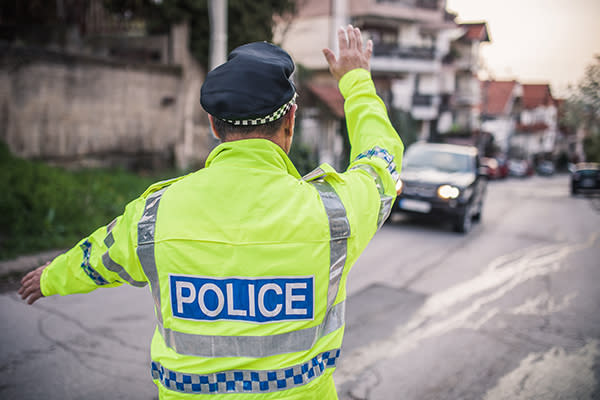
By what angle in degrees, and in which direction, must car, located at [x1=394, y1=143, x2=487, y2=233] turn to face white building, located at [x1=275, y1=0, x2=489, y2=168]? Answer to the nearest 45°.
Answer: approximately 135° to its right

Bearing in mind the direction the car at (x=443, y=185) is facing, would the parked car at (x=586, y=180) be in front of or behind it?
behind

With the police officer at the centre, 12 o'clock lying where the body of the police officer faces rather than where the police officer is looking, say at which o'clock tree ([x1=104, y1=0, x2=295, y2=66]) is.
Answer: The tree is roughly at 12 o'clock from the police officer.

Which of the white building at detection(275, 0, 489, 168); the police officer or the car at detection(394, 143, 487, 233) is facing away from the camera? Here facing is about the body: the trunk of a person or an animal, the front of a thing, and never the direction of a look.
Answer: the police officer

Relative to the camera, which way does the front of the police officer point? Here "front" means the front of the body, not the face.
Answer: away from the camera
